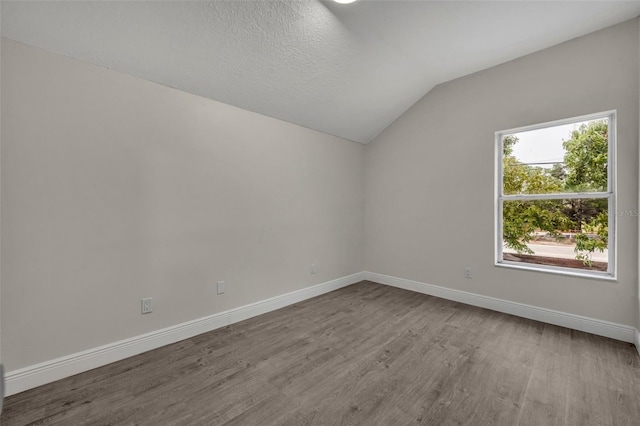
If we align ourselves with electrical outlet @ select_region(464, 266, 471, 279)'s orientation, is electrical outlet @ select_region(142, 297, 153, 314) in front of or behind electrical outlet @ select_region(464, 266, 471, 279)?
in front

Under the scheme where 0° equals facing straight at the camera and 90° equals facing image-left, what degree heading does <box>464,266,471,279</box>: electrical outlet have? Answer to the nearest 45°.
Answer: approximately 0°
